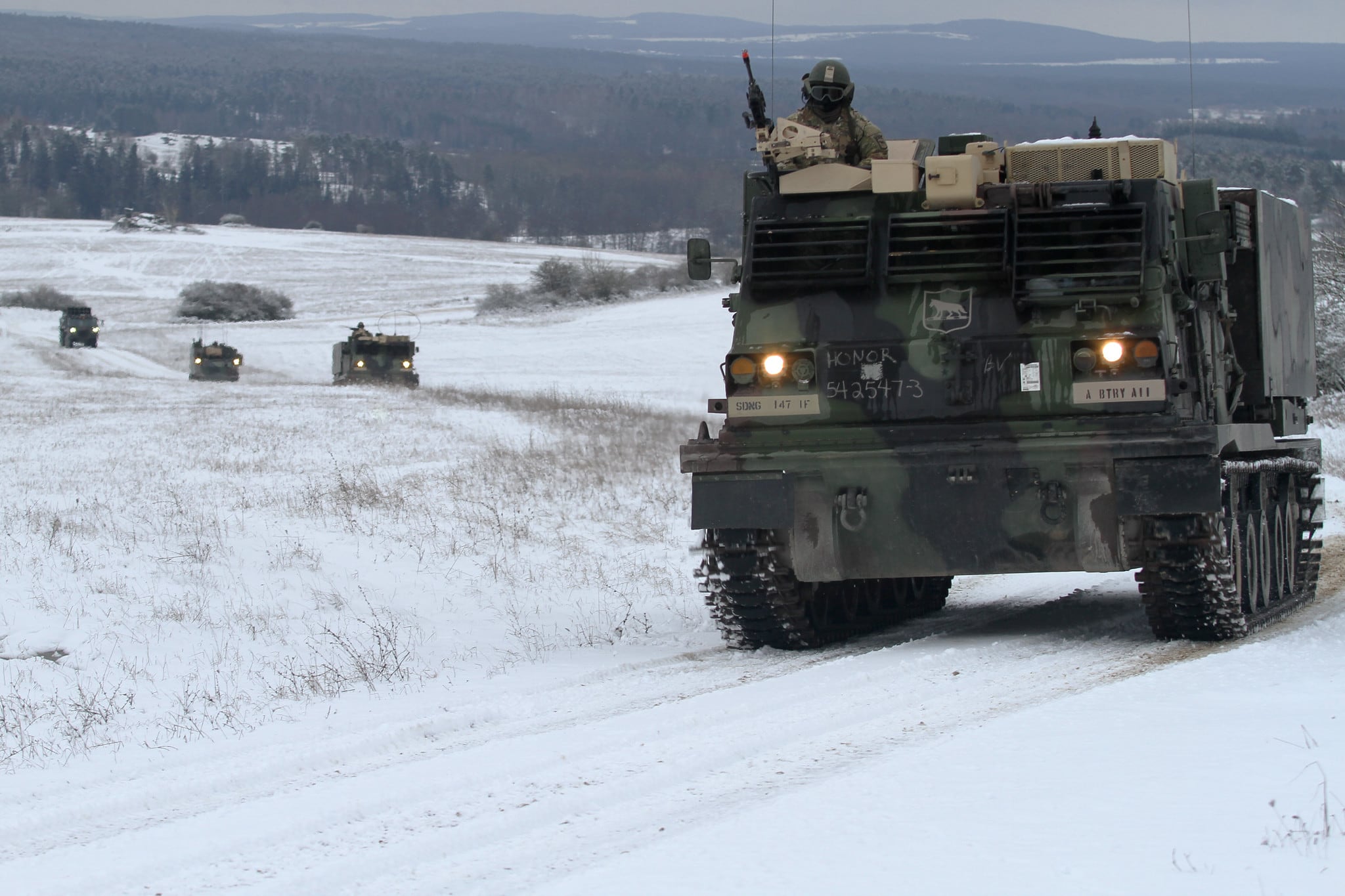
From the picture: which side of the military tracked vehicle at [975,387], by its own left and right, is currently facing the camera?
front

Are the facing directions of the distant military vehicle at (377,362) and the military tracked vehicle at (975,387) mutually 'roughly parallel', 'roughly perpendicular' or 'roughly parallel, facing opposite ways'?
roughly parallel

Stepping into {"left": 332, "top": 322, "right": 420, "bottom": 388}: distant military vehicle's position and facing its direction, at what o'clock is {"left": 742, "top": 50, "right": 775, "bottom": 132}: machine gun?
The machine gun is roughly at 12 o'clock from the distant military vehicle.

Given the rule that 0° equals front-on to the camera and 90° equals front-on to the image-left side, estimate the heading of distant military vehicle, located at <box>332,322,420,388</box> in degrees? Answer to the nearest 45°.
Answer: approximately 0°

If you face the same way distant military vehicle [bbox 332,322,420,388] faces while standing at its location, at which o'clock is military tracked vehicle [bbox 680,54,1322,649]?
The military tracked vehicle is roughly at 12 o'clock from the distant military vehicle.

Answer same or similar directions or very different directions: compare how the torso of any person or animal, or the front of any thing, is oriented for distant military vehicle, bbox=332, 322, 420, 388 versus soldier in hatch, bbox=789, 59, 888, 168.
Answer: same or similar directions

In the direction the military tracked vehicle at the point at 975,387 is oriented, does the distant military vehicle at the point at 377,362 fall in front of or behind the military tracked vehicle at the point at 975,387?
behind

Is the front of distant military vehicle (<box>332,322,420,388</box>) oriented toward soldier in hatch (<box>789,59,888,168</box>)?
yes

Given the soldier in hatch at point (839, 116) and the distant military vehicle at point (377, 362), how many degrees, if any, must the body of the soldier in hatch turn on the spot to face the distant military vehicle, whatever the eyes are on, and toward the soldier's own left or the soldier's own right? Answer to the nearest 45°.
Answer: approximately 180°

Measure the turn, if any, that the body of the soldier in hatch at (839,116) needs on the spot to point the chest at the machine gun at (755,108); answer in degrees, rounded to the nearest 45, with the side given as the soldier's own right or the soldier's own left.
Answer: approximately 45° to the soldier's own right

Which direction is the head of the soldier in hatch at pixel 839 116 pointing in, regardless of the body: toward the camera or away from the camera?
toward the camera
